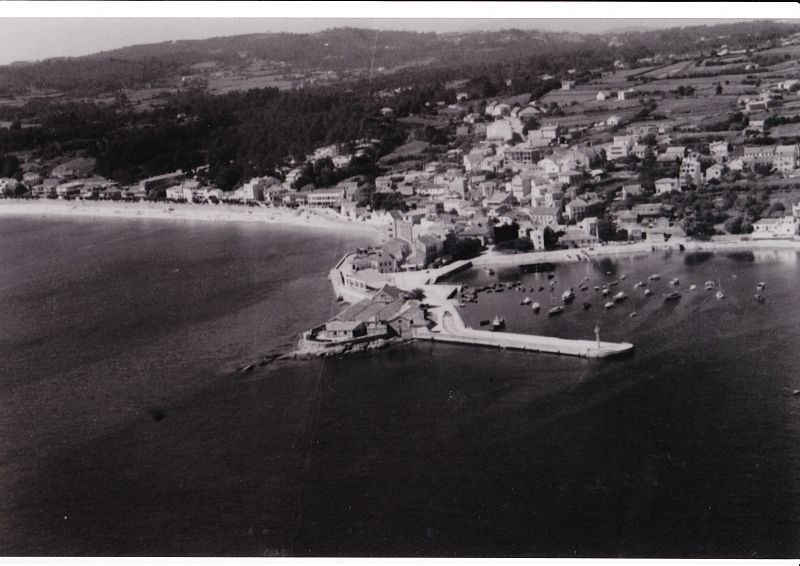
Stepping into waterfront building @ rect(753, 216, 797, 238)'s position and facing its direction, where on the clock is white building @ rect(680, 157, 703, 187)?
The white building is roughly at 5 o'clock from the waterfront building.

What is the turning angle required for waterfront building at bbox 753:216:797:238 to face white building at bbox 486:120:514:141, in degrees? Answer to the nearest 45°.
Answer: approximately 135° to its right

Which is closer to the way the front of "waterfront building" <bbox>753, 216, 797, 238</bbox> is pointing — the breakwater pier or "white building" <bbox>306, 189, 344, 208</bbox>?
the breakwater pier

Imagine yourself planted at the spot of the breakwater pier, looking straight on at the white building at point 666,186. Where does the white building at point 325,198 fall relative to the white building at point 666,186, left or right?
left

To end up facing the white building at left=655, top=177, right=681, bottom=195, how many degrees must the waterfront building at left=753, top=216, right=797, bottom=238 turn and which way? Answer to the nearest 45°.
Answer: approximately 135° to its right

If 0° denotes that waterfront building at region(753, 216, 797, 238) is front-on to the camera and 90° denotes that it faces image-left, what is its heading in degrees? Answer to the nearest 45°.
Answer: approximately 0°

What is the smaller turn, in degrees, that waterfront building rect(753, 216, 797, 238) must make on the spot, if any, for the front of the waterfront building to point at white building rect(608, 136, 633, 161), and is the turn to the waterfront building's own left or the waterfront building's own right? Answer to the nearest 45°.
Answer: approximately 135° to the waterfront building's own right

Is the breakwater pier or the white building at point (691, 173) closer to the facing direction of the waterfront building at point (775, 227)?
the breakwater pier
